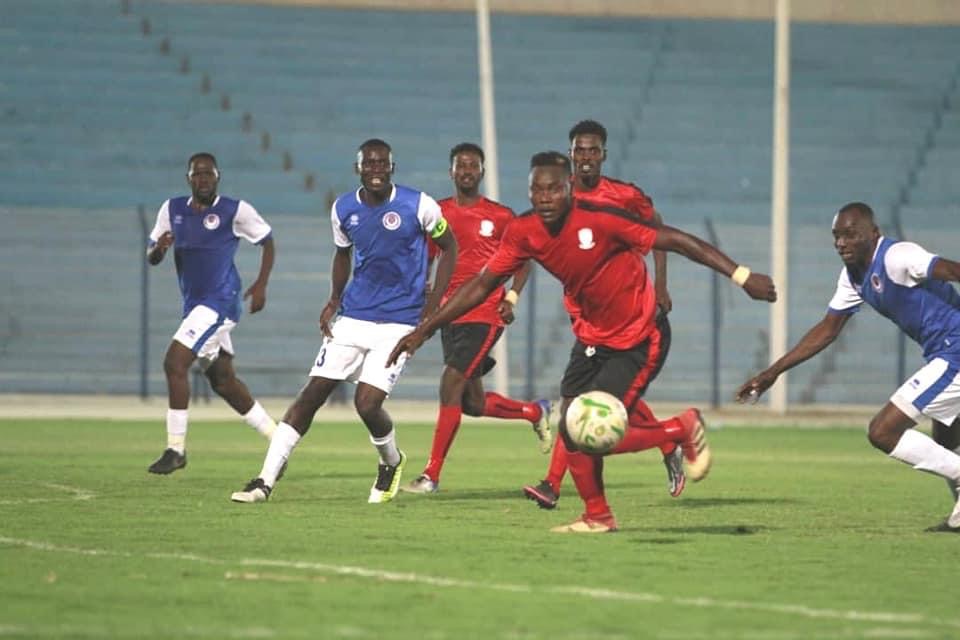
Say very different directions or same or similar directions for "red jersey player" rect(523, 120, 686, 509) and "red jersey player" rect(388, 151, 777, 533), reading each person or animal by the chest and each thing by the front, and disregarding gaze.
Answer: same or similar directions

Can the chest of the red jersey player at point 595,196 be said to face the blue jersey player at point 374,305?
no

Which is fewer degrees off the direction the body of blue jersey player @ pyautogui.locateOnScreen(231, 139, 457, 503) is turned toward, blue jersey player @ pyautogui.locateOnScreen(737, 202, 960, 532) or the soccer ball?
the soccer ball

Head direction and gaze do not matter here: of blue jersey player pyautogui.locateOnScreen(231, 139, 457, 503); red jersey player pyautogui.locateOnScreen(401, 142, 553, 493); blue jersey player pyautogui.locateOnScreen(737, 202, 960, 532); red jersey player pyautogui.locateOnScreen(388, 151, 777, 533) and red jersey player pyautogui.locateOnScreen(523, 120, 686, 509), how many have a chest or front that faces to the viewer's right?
0

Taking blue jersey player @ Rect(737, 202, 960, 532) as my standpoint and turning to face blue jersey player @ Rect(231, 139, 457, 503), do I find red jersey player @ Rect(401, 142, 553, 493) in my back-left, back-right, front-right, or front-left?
front-right

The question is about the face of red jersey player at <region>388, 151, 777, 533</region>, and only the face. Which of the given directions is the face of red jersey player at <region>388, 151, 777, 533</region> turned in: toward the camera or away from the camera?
toward the camera

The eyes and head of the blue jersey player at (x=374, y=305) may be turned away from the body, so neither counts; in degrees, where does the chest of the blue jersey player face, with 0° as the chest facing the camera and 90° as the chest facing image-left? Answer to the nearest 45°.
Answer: approximately 0°

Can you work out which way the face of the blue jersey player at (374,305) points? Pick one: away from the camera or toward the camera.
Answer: toward the camera

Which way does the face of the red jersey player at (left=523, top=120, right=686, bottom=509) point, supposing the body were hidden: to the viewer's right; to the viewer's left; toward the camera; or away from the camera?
toward the camera

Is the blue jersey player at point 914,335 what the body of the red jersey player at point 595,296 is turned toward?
no

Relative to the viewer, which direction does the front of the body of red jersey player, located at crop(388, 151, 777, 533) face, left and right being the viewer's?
facing the viewer and to the left of the viewer

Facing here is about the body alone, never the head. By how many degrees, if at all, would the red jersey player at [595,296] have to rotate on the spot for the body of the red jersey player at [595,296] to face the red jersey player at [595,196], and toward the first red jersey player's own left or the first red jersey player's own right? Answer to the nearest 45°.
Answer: approximately 135° to the first red jersey player's own right

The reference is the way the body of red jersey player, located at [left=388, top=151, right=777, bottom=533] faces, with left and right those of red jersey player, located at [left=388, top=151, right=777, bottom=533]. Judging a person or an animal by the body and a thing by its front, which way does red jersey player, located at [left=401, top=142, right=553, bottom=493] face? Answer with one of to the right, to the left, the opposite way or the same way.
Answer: the same way

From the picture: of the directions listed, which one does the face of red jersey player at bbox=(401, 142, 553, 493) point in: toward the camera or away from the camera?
toward the camera
